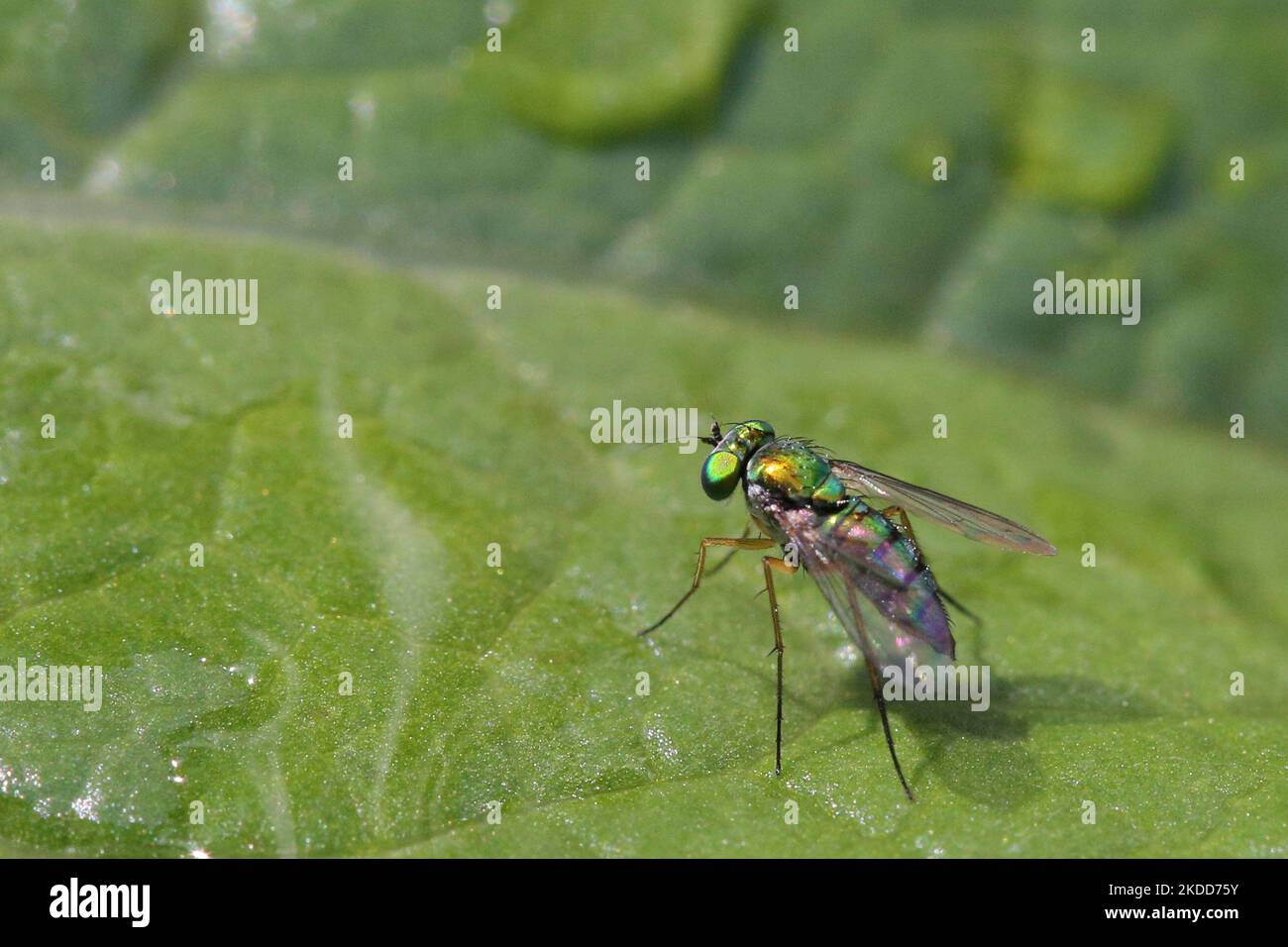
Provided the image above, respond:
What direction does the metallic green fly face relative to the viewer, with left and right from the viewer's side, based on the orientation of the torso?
facing away from the viewer and to the left of the viewer
